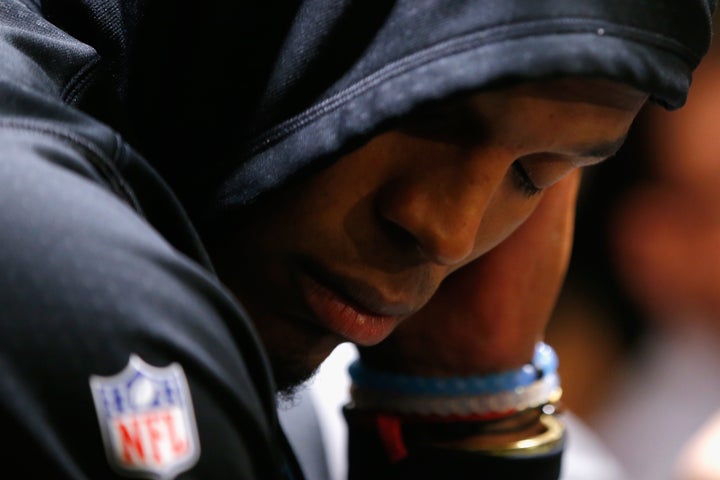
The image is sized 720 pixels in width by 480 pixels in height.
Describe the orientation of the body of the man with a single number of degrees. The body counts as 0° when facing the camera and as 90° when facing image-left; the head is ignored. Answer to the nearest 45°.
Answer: approximately 315°
